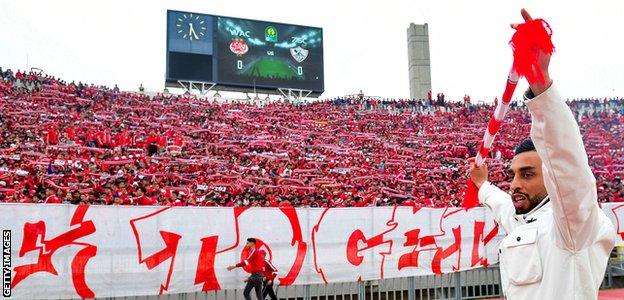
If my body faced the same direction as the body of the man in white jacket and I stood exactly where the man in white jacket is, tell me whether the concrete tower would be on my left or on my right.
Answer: on my right

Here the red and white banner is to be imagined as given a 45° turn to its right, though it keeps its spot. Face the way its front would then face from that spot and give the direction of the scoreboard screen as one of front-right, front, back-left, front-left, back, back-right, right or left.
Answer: back

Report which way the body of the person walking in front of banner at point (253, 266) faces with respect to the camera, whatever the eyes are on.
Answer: to the viewer's left

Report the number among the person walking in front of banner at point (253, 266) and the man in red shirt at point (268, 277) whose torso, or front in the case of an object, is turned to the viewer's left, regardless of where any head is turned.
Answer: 2

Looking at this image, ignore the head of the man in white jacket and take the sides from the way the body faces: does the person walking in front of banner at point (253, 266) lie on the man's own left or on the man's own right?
on the man's own right

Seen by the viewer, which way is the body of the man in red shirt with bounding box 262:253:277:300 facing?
to the viewer's left
